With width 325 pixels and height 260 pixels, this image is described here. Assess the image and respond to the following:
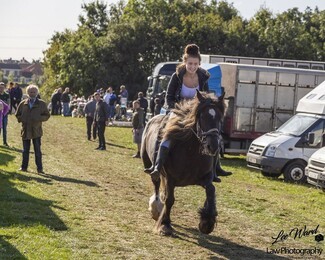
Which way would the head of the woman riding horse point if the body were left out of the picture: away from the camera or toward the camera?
toward the camera

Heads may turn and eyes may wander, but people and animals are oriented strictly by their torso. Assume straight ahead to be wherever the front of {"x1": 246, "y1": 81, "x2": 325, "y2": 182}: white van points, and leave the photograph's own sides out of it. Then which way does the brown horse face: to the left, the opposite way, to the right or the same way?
to the left

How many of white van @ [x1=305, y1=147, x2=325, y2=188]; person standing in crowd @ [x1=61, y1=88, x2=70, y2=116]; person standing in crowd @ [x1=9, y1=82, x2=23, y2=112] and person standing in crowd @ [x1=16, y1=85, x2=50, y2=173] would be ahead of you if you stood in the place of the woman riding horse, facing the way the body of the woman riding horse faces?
0

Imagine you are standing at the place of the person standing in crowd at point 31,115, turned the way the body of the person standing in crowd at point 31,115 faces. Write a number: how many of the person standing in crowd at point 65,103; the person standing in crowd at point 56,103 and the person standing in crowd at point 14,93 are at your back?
3

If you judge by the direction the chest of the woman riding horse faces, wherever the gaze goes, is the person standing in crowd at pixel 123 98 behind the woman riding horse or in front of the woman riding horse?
behind

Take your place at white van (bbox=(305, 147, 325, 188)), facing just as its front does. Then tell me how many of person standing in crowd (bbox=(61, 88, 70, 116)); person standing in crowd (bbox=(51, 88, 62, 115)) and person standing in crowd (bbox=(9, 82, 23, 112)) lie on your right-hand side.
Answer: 3

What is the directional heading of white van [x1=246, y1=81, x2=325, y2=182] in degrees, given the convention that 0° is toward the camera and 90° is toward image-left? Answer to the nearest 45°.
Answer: approximately 45°

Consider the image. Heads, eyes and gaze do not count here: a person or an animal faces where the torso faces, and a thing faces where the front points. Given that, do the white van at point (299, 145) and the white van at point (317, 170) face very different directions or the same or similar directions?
same or similar directions

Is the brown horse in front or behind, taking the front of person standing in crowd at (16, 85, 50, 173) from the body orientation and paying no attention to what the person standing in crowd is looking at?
in front

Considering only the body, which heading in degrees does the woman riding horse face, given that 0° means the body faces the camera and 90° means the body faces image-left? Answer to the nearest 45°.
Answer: approximately 0°

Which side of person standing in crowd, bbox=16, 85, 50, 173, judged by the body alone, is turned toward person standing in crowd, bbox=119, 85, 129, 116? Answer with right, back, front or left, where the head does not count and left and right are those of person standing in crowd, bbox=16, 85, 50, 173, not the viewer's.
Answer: back

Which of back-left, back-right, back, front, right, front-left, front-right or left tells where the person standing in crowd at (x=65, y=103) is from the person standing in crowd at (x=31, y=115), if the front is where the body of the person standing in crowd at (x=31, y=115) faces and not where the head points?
back

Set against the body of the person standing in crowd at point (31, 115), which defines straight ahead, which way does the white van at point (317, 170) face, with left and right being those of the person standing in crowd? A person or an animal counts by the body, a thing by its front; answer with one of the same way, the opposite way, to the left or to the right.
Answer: to the right

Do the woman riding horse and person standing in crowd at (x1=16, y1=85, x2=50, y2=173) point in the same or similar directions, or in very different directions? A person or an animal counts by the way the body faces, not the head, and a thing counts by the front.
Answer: same or similar directions

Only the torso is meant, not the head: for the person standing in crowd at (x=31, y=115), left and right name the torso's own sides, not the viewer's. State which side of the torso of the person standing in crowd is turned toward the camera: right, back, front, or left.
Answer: front
